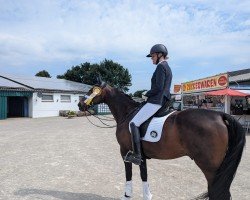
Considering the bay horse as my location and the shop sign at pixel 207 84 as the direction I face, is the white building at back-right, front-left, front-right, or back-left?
front-left

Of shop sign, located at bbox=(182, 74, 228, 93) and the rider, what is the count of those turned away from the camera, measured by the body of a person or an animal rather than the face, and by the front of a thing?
0

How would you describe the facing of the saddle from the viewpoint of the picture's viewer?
facing to the left of the viewer

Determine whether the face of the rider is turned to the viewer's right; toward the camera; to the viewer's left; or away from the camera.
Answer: to the viewer's left

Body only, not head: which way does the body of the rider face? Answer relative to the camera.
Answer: to the viewer's left

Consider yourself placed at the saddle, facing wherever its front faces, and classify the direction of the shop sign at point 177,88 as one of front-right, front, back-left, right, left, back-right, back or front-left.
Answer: right

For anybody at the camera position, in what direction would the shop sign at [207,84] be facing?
facing the viewer and to the left of the viewer

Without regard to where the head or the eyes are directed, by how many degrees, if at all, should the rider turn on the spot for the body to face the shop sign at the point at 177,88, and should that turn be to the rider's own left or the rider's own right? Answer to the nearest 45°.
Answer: approximately 90° to the rider's own right

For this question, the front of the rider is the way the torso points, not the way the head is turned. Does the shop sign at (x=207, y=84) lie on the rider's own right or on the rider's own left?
on the rider's own right
